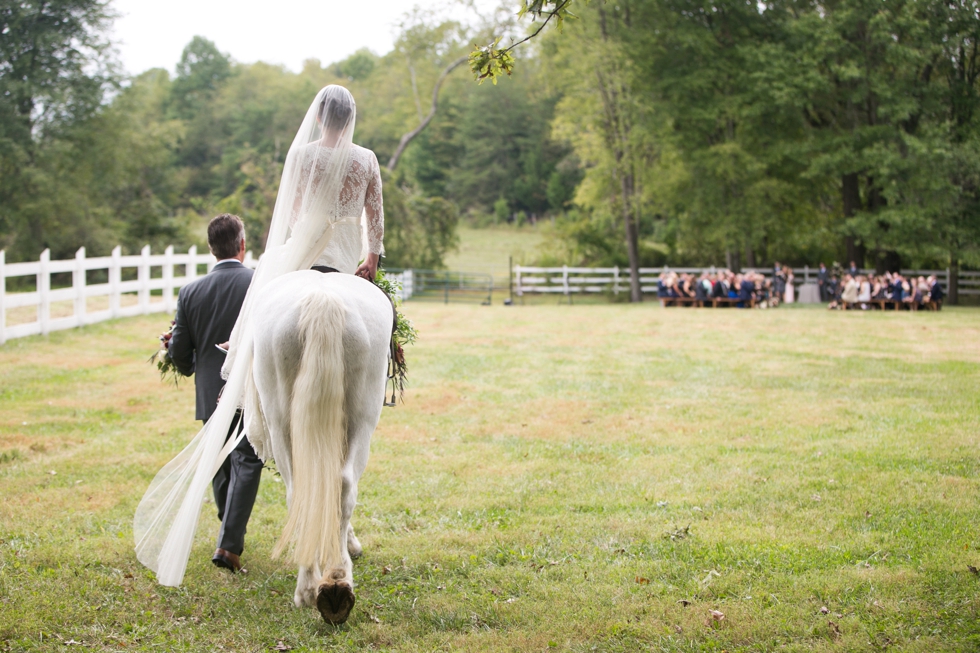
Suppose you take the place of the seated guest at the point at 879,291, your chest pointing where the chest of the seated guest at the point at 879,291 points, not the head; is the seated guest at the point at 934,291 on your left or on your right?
on your right

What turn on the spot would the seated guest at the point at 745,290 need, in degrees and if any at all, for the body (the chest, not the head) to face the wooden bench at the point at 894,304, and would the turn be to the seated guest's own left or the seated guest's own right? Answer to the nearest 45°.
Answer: approximately 45° to the seated guest's own right

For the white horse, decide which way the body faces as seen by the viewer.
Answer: away from the camera

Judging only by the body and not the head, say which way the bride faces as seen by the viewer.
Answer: away from the camera

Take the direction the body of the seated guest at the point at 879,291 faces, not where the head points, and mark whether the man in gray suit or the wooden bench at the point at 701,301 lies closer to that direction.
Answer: the wooden bench

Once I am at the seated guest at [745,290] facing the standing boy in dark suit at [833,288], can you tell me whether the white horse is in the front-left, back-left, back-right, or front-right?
back-right

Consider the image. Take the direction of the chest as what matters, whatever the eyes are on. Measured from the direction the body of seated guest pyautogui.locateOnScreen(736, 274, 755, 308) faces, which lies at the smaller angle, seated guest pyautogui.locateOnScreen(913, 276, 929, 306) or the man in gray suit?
the seated guest

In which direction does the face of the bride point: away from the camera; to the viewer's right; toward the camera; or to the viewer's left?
away from the camera

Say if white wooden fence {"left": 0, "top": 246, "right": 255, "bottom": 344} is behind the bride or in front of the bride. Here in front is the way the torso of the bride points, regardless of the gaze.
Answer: in front

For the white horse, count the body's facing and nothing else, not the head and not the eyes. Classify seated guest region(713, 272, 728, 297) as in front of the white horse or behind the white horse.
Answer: in front

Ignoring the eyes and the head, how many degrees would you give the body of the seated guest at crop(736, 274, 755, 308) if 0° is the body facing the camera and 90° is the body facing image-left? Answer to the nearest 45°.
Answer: approximately 225°
